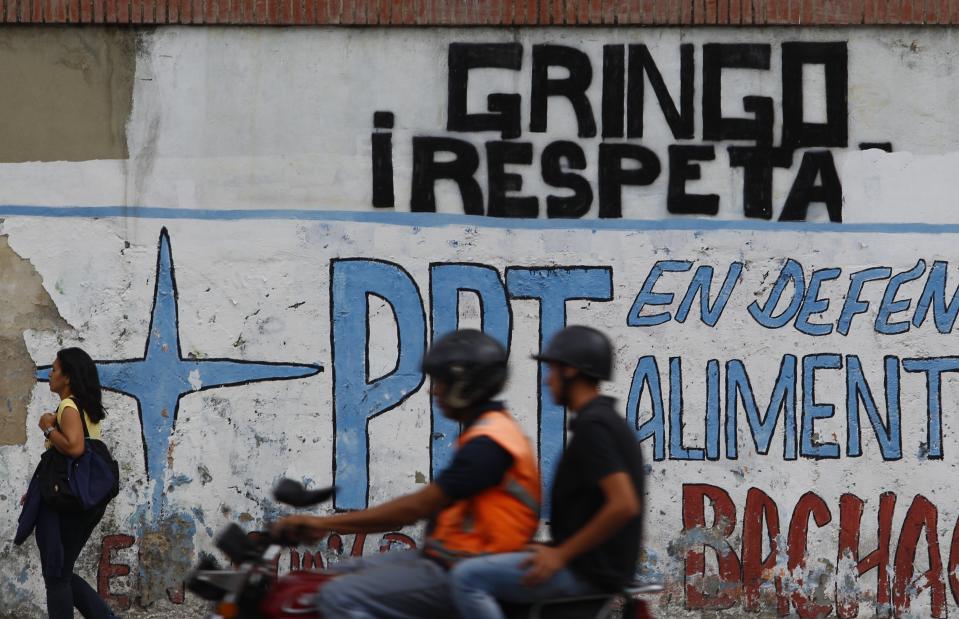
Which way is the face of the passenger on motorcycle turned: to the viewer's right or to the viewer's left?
to the viewer's left

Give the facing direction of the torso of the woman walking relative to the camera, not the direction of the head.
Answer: to the viewer's left

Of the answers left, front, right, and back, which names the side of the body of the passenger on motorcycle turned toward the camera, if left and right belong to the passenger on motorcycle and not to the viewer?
left

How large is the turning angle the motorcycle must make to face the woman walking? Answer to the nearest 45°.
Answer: approximately 45° to its right

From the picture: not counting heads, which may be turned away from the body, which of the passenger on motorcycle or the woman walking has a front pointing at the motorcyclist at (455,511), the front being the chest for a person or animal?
the passenger on motorcycle

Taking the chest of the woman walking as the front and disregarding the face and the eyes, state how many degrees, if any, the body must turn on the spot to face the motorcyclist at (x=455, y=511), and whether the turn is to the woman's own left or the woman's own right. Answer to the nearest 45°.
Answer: approximately 135° to the woman's own left

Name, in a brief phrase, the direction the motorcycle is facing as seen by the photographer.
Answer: facing to the left of the viewer

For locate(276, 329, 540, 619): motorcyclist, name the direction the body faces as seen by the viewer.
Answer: to the viewer's left

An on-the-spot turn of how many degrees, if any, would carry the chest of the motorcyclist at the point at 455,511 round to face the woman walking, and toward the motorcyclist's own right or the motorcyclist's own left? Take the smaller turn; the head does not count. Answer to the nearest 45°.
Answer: approximately 45° to the motorcyclist's own right

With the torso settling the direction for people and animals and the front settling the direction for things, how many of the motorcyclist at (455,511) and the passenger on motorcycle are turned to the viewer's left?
2
